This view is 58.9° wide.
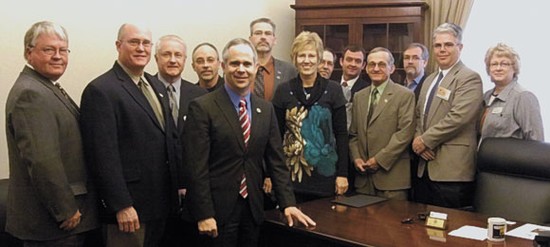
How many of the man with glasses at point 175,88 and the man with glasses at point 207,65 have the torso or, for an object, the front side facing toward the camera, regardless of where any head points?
2

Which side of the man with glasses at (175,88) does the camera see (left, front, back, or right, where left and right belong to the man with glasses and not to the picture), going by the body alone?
front

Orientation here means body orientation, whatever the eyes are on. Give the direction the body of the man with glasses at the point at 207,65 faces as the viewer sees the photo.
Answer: toward the camera

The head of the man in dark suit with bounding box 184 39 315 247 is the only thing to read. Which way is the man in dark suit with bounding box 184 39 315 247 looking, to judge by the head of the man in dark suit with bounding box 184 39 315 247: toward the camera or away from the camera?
toward the camera

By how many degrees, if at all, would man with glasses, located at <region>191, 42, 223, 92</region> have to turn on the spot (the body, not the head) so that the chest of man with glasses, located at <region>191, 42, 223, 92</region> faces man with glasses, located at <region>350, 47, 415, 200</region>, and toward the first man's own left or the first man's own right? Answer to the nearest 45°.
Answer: approximately 90° to the first man's own left

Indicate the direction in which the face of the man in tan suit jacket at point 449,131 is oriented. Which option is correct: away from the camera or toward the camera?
toward the camera

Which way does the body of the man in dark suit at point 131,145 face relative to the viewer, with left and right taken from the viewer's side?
facing the viewer and to the right of the viewer

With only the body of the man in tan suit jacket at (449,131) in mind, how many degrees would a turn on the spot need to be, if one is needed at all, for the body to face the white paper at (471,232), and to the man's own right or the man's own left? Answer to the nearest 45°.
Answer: approximately 45° to the man's own left

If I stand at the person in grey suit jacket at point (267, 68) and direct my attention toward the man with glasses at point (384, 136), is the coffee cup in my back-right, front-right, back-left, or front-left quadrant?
front-right

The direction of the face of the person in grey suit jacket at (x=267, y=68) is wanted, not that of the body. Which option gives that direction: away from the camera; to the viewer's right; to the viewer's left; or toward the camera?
toward the camera
